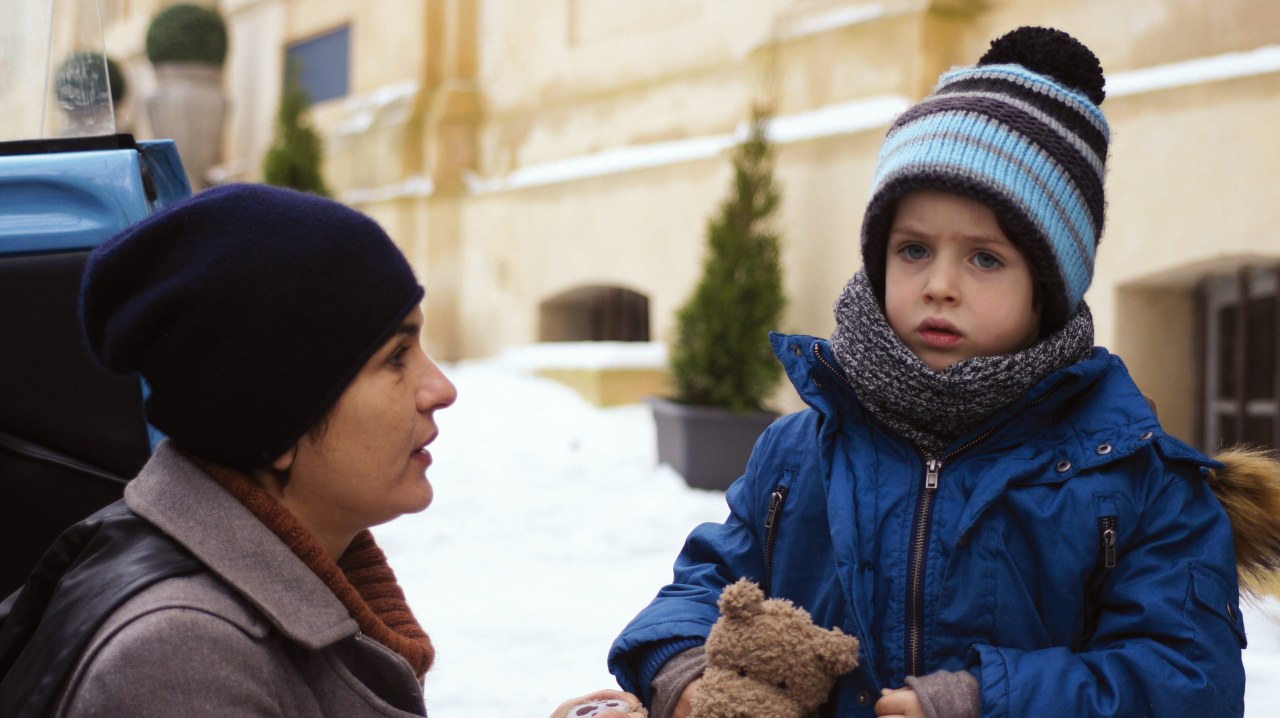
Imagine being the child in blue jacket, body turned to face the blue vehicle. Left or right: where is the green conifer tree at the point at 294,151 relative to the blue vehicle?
right

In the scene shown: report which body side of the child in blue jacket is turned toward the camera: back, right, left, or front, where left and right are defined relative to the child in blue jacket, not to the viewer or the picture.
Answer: front

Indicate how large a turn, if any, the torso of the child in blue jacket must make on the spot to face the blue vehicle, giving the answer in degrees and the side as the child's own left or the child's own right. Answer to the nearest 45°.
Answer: approximately 90° to the child's own right

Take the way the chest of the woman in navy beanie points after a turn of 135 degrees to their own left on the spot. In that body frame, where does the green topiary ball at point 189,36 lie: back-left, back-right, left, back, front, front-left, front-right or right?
front-right

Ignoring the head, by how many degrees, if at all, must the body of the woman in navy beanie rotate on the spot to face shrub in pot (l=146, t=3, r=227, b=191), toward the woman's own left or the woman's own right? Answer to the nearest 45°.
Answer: approximately 90° to the woman's own left

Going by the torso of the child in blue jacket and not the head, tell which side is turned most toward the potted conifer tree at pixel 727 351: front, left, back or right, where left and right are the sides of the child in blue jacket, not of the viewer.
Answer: back

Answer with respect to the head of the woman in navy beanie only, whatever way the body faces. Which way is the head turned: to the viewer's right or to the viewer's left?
to the viewer's right

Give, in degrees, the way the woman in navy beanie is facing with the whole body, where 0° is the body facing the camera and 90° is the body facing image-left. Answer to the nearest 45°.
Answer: approximately 270°

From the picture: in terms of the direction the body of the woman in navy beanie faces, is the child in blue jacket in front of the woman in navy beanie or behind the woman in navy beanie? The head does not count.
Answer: in front

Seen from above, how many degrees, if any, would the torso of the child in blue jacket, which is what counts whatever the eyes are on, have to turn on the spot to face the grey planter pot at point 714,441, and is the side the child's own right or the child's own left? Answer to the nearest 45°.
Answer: approximately 180°

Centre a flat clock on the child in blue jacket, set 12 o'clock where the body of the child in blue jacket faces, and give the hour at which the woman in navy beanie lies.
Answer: The woman in navy beanie is roughly at 2 o'clock from the child in blue jacket.

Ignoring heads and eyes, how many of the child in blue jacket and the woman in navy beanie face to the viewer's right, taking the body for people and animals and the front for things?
1
